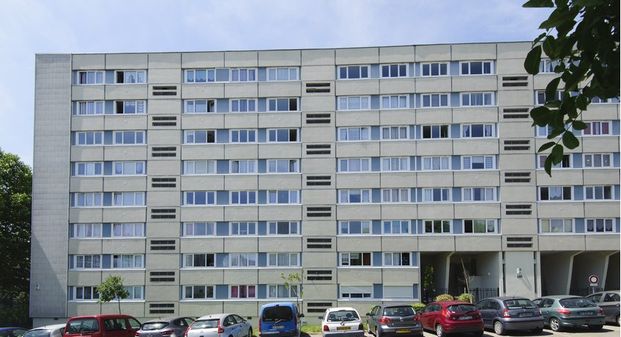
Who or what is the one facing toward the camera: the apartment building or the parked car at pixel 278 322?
the apartment building

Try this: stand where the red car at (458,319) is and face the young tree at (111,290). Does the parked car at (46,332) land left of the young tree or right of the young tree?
left

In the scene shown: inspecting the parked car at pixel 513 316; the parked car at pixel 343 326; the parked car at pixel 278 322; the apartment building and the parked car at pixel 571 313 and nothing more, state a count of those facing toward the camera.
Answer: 1

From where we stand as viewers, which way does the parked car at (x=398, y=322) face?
facing away from the viewer and to the left of the viewer

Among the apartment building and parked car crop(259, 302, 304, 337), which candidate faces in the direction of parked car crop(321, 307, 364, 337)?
the apartment building

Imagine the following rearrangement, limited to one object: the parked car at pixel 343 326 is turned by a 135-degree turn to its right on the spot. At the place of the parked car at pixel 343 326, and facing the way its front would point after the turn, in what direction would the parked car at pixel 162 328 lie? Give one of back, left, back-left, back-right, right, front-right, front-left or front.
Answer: back-right

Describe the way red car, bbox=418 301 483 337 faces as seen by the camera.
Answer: facing away from the viewer and to the left of the viewer

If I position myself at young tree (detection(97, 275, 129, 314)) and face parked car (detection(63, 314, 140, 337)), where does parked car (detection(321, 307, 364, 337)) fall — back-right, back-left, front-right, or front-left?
front-left

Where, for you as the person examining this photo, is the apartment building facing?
facing the viewer

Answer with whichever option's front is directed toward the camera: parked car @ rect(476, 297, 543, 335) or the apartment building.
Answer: the apartment building

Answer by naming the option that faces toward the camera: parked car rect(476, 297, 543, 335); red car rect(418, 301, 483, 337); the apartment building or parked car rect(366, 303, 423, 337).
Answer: the apartment building

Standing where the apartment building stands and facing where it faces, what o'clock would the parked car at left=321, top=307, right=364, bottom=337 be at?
The parked car is roughly at 12 o'clock from the apartment building.

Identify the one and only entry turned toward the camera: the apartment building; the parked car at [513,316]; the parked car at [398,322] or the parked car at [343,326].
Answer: the apartment building

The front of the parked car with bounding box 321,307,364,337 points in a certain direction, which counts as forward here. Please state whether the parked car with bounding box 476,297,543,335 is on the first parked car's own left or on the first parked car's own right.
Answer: on the first parked car's own right

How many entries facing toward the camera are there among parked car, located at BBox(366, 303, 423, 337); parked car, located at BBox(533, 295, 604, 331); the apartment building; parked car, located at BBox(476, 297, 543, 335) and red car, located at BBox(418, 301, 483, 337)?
1

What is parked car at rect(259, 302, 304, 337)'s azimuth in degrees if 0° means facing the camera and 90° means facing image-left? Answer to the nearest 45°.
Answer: approximately 180°

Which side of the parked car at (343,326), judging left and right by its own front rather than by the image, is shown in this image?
back
